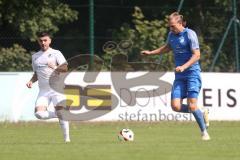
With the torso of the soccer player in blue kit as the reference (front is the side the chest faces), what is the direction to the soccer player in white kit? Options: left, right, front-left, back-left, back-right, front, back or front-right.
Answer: front-right

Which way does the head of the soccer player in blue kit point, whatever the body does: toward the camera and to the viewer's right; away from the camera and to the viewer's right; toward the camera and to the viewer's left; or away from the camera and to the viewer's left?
toward the camera and to the viewer's left

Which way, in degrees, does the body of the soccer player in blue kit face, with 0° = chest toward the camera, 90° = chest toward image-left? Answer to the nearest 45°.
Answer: approximately 45°
